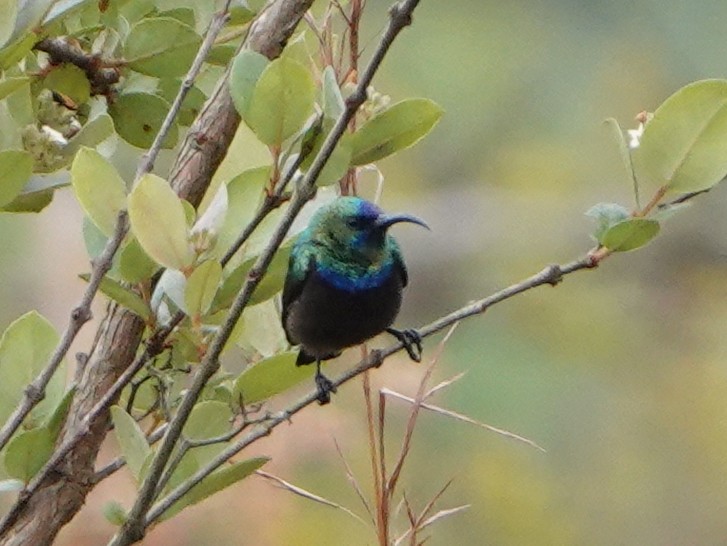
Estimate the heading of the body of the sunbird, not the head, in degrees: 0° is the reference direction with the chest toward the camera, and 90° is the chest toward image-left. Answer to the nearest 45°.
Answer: approximately 315°

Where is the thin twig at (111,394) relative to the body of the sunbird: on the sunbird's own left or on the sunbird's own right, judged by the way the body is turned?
on the sunbird's own right

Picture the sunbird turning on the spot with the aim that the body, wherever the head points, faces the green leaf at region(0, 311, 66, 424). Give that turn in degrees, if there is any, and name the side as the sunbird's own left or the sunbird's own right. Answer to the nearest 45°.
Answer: approximately 90° to the sunbird's own right

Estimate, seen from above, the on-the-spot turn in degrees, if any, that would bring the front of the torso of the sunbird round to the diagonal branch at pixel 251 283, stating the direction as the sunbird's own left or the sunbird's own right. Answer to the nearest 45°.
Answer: approximately 45° to the sunbird's own right
